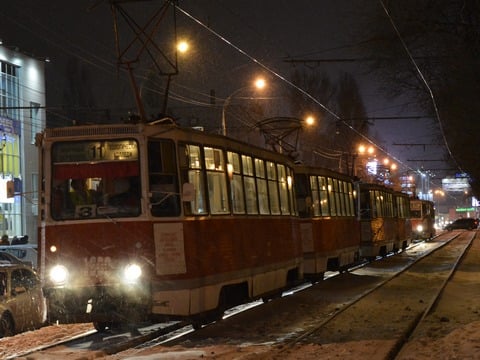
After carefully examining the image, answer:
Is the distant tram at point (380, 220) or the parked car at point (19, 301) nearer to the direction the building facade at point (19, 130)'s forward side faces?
the distant tram

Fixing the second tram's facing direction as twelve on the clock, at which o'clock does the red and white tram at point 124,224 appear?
The red and white tram is roughly at 11 o'clock from the second tram.

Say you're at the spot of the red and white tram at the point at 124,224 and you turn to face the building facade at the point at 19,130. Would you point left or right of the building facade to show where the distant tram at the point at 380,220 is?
right

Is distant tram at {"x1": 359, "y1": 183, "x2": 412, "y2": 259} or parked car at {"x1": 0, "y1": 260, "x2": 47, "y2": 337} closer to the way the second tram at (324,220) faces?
the parked car

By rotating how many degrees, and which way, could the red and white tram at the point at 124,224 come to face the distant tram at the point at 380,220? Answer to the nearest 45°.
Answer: approximately 180°

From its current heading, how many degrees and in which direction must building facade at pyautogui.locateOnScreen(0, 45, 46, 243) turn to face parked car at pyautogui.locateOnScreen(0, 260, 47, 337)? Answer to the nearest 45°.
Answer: approximately 45° to its right

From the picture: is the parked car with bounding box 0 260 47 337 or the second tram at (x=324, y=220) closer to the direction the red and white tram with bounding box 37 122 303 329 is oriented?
the parked car

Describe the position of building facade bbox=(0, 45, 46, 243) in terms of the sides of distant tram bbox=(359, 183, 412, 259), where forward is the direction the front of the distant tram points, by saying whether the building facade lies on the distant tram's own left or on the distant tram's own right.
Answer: on the distant tram's own right
